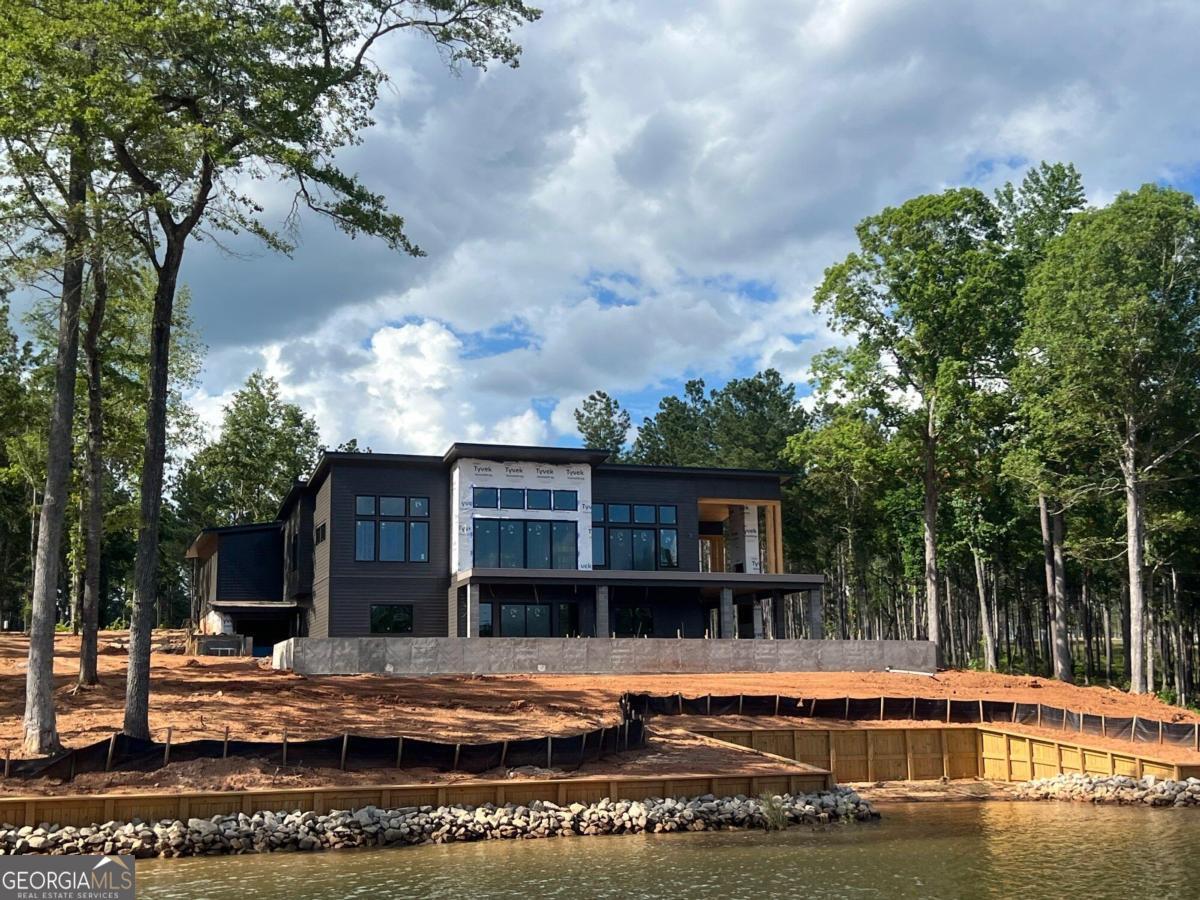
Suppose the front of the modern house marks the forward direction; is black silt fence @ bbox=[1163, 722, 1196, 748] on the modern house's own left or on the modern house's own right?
on the modern house's own left

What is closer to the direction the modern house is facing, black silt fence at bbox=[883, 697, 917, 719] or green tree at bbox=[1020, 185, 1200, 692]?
the black silt fence

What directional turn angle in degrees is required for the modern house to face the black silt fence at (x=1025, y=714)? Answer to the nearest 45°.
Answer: approximately 45° to its left

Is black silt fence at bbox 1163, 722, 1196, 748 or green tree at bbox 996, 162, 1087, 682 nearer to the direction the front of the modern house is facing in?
the black silt fence

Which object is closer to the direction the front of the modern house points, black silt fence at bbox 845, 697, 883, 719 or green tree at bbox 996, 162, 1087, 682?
the black silt fence

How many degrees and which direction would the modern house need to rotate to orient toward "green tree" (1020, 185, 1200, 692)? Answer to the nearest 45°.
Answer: approximately 90° to its left

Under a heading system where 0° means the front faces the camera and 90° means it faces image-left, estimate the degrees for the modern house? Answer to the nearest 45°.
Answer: approximately 0°
